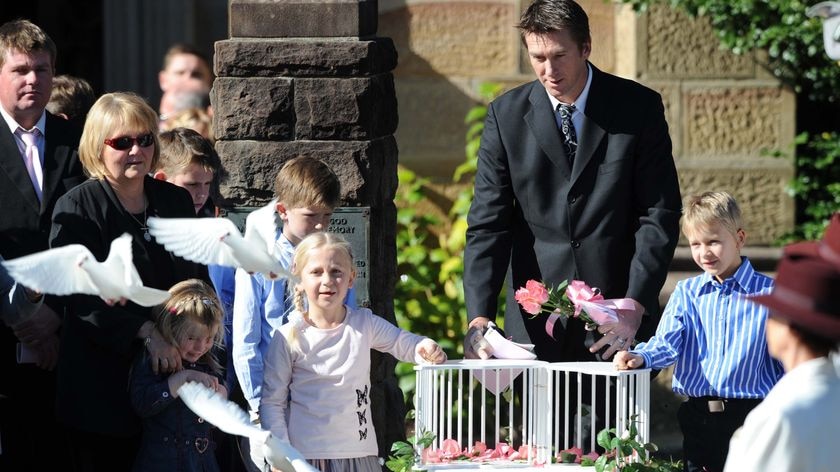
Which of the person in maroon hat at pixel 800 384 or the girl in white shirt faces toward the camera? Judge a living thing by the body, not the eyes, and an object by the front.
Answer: the girl in white shirt

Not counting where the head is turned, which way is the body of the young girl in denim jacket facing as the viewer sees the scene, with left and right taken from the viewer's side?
facing the viewer and to the right of the viewer

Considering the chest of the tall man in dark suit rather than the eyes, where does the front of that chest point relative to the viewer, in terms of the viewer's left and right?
facing the viewer

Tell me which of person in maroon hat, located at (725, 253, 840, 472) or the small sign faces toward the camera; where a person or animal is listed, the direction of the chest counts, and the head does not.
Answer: the small sign

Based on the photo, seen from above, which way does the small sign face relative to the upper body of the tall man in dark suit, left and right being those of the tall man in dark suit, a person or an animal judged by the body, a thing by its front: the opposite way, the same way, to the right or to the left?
the same way

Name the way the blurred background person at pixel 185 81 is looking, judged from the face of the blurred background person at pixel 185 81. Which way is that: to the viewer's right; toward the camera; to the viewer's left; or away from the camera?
toward the camera

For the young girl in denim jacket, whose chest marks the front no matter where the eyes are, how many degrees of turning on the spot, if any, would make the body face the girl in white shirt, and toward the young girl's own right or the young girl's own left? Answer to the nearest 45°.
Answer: approximately 45° to the young girl's own left

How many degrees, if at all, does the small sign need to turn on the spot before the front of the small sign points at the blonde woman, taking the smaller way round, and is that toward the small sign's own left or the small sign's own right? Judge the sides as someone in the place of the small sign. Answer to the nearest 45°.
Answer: approximately 45° to the small sign's own right

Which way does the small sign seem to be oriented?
toward the camera
